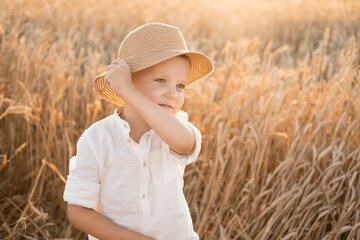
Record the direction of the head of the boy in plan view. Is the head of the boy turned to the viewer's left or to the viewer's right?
to the viewer's right

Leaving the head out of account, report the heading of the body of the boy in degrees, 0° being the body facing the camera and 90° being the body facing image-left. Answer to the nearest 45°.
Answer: approximately 315°
